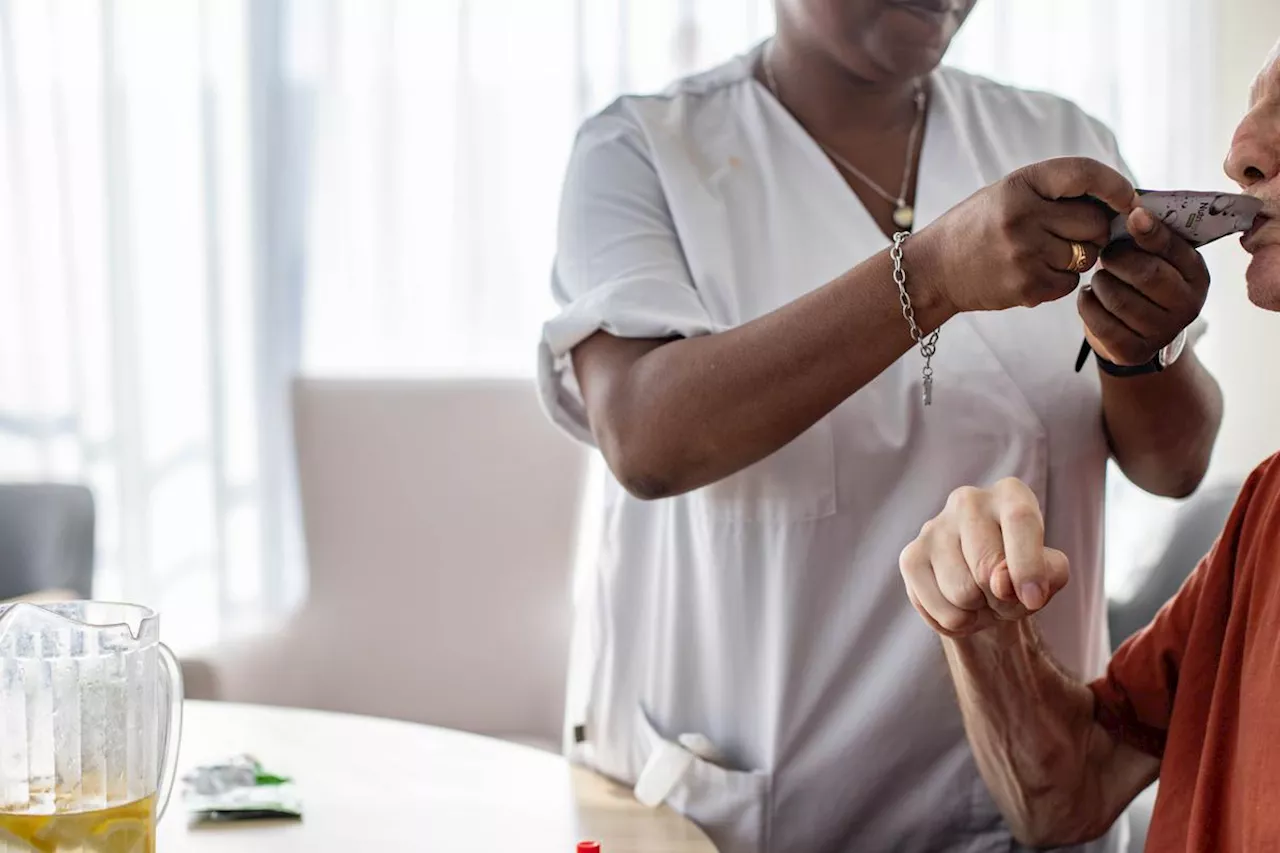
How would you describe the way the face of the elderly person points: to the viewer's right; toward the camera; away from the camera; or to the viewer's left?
to the viewer's left

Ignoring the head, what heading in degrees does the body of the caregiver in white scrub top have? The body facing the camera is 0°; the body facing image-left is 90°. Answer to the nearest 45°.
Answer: approximately 315°
